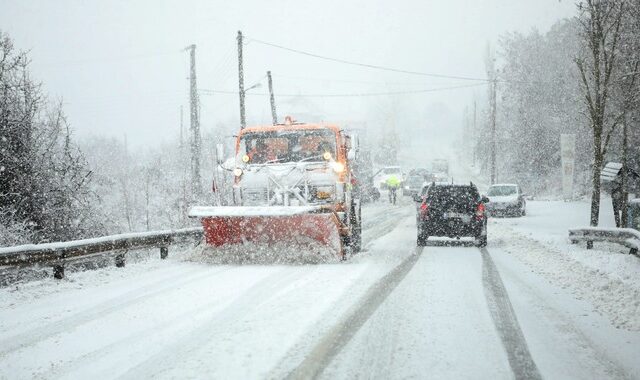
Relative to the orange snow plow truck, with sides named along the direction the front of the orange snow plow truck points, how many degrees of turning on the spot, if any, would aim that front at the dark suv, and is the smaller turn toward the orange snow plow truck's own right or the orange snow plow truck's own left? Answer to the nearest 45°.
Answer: approximately 135° to the orange snow plow truck's own left

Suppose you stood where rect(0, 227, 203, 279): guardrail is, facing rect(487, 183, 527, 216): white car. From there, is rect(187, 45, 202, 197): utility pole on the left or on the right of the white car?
left

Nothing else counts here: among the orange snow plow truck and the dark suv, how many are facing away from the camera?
1

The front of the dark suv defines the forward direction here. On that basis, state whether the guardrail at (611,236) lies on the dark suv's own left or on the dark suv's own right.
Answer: on the dark suv's own right

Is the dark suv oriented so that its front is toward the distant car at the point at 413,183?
yes

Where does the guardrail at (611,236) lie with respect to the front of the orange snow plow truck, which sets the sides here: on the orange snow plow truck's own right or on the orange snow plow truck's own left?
on the orange snow plow truck's own left

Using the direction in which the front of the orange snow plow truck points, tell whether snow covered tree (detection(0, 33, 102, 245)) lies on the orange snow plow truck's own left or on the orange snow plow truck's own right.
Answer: on the orange snow plow truck's own right

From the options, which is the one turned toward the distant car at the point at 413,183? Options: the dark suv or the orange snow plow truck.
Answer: the dark suv

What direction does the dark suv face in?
away from the camera

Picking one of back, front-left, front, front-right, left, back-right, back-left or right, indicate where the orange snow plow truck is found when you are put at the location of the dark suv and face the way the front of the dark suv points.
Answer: back-left

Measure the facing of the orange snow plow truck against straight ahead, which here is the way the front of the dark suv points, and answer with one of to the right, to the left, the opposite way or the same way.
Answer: the opposite way

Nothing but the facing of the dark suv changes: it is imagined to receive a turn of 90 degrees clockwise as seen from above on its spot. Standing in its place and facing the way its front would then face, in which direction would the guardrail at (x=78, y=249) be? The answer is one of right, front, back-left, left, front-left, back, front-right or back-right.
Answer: back-right

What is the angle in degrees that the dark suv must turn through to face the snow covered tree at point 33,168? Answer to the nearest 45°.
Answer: approximately 90° to its left
